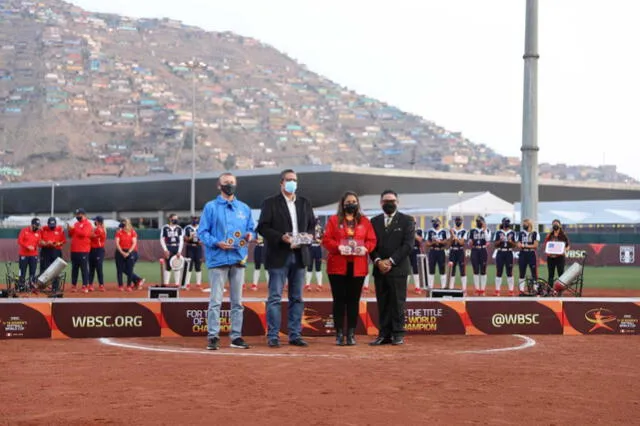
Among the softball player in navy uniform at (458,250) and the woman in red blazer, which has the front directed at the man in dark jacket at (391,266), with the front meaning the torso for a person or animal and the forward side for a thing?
the softball player in navy uniform

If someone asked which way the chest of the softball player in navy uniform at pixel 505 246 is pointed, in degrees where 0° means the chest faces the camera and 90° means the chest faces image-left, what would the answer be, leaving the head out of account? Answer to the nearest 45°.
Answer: approximately 0°

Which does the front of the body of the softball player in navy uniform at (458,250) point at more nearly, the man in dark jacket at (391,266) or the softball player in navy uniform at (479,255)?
the man in dark jacket

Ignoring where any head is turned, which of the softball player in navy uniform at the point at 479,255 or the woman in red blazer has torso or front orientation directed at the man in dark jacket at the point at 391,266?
the softball player in navy uniform

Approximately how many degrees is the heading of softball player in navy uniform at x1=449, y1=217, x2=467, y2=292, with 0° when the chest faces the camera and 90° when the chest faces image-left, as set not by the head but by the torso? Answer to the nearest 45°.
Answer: approximately 0°
